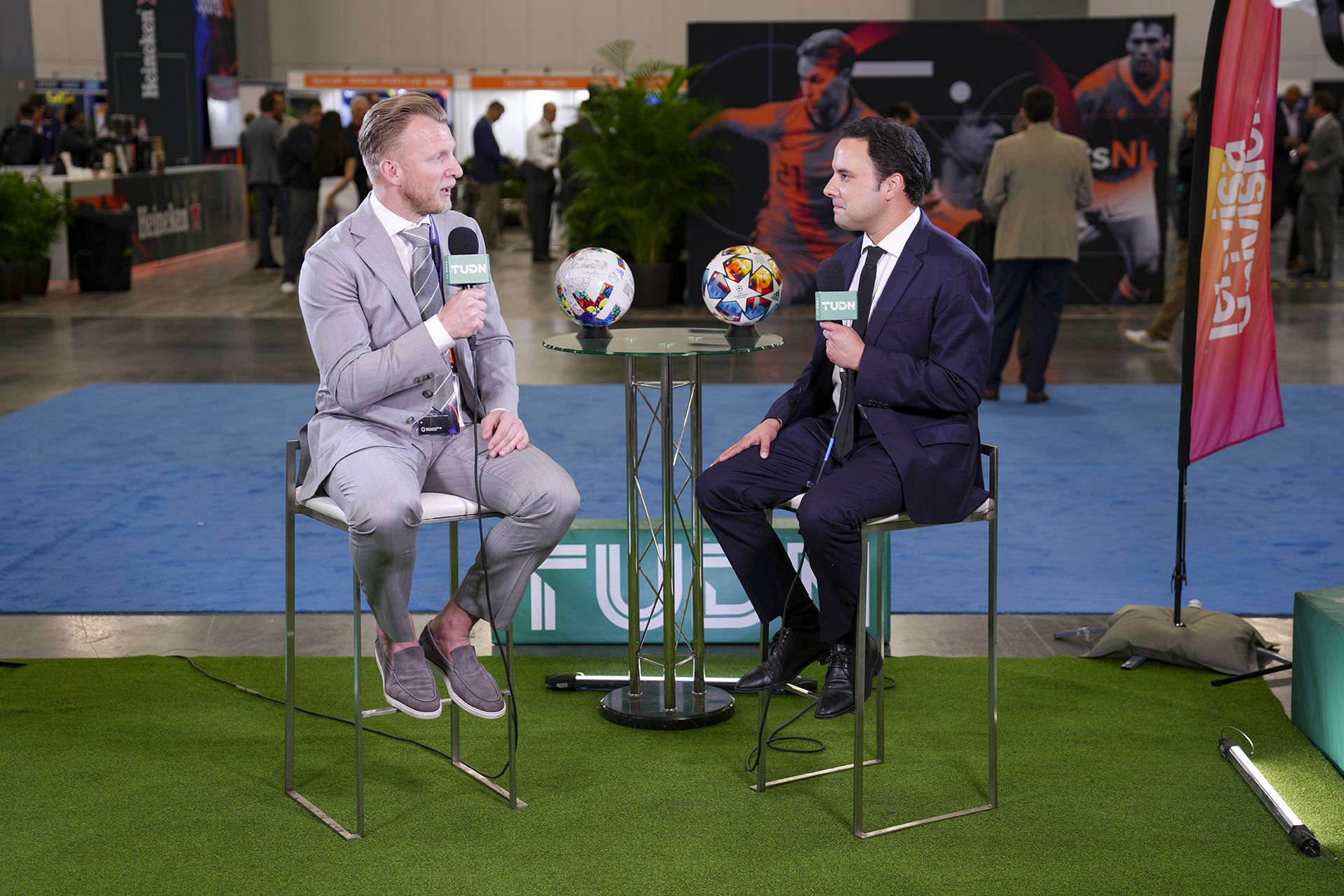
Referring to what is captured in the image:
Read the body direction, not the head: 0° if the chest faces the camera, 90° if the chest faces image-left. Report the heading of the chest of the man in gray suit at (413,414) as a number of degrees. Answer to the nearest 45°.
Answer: approximately 315°

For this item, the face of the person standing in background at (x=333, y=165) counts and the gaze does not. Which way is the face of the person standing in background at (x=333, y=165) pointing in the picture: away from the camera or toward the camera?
away from the camera

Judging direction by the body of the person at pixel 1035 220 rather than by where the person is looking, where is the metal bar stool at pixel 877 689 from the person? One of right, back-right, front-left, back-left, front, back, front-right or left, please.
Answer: back

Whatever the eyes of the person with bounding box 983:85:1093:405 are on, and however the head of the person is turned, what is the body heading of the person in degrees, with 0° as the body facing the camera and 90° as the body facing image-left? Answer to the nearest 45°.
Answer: approximately 180°

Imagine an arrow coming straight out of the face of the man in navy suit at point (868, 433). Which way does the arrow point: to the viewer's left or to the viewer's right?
to the viewer's left

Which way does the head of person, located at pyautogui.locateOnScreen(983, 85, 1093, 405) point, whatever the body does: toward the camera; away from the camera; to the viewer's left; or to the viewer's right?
away from the camera
